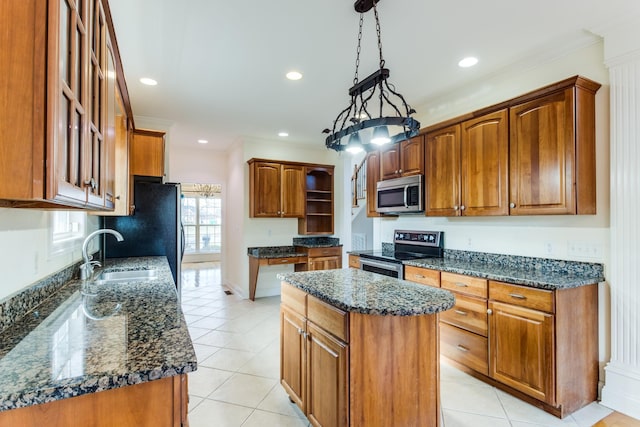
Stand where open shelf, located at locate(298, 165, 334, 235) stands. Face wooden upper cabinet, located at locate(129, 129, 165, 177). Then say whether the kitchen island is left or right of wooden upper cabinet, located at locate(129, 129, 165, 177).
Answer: left

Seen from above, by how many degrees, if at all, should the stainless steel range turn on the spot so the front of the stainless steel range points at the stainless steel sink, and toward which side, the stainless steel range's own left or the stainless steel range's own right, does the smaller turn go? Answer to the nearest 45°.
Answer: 0° — it already faces it

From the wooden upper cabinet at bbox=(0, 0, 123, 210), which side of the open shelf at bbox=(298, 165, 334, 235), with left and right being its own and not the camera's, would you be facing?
front

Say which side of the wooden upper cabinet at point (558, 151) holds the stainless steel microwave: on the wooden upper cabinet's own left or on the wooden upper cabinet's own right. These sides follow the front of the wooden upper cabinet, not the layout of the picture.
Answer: on the wooden upper cabinet's own right

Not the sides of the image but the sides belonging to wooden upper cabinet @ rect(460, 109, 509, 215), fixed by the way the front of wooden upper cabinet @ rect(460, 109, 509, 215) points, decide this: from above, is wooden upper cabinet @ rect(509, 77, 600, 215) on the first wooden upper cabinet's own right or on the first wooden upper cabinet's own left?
on the first wooden upper cabinet's own left

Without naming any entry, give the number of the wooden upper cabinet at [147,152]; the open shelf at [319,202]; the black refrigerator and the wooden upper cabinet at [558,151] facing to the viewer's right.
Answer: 2

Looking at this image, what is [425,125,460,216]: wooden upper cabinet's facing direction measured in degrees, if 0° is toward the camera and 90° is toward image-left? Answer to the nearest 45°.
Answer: approximately 45°

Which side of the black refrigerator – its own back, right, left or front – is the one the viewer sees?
right

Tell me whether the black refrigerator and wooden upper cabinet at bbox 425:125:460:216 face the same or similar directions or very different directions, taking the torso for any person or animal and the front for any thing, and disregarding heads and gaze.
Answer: very different directions

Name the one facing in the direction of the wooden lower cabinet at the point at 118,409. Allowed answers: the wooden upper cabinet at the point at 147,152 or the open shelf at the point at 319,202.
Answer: the open shelf

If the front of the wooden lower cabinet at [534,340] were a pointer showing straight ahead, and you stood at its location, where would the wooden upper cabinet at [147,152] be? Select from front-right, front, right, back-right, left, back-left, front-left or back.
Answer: front-right

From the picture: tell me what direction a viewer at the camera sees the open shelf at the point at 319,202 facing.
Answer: facing the viewer

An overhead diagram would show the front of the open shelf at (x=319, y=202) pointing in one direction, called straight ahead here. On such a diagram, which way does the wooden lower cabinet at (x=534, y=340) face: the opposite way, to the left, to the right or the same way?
to the right

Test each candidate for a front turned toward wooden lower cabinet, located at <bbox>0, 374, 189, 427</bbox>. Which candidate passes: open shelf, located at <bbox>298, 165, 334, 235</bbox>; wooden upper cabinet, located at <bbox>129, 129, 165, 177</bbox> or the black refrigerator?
the open shelf

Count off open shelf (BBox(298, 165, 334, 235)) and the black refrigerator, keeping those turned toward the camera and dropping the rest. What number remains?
1

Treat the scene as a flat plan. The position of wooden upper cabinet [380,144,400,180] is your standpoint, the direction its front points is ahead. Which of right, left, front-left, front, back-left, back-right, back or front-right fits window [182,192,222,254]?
right

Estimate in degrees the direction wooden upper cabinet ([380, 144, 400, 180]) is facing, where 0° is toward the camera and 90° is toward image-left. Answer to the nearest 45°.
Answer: approximately 45°

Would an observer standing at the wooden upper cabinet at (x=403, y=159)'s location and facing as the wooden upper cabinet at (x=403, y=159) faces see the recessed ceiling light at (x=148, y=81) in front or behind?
in front

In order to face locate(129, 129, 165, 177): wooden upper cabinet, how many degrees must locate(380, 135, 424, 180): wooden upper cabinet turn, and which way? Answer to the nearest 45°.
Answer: approximately 45° to its right
